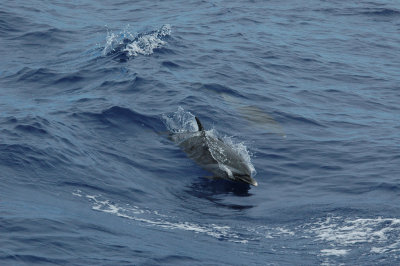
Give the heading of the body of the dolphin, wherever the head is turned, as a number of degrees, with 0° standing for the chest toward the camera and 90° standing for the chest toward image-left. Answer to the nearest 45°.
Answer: approximately 315°
